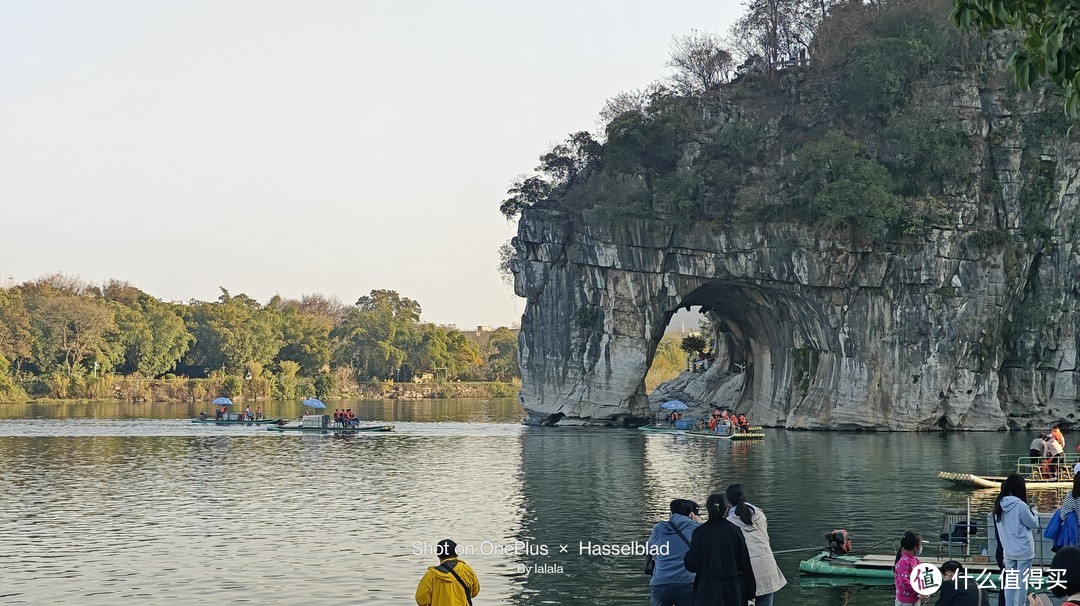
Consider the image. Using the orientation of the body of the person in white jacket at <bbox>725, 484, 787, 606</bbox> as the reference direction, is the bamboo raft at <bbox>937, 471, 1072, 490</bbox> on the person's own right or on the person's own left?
on the person's own right

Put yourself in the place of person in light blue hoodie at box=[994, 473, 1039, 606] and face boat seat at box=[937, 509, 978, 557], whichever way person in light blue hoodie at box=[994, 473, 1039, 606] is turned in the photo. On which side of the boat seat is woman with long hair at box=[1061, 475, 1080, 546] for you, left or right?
right

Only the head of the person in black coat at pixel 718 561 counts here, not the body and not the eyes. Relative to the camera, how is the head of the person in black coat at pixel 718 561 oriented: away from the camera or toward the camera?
away from the camera

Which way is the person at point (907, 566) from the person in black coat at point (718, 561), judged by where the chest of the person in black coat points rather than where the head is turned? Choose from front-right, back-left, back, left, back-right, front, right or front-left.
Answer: front-right

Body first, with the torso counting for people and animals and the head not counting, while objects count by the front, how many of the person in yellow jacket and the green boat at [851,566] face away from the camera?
1

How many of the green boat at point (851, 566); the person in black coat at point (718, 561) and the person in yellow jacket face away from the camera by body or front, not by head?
2

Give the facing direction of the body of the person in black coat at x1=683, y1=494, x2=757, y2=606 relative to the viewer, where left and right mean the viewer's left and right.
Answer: facing away from the viewer

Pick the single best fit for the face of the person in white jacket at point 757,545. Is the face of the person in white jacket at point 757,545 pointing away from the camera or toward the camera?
away from the camera

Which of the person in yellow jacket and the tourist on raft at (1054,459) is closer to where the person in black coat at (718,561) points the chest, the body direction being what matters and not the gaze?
the tourist on raft

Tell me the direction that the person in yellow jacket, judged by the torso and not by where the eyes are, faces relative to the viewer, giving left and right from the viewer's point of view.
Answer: facing away from the viewer

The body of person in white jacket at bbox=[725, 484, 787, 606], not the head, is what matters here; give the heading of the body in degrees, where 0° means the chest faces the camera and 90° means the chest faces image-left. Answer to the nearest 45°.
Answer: approximately 135°
